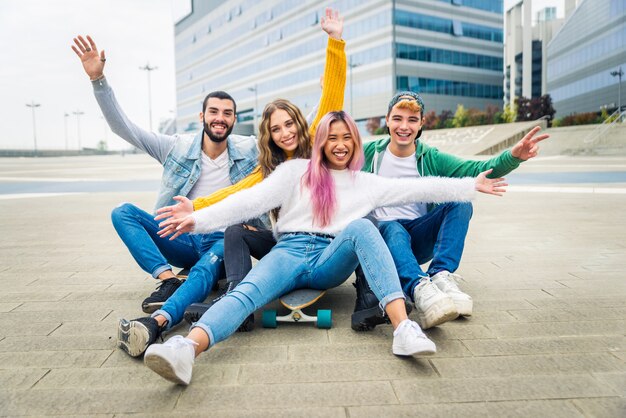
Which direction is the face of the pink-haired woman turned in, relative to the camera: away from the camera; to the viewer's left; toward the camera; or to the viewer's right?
toward the camera

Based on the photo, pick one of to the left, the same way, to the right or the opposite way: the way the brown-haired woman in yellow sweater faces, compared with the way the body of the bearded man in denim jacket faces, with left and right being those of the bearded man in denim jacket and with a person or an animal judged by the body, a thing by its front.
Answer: the same way

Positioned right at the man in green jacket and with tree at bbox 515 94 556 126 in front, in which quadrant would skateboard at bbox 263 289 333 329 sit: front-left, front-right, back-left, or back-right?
back-left

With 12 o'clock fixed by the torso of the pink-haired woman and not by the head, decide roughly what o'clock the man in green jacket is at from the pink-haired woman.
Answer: The man in green jacket is roughly at 8 o'clock from the pink-haired woman.

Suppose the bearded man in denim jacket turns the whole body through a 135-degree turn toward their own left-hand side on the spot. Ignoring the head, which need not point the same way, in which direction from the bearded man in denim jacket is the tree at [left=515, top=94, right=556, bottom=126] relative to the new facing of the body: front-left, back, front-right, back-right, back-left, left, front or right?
front

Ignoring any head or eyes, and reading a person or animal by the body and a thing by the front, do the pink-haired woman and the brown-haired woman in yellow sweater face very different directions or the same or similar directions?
same or similar directions

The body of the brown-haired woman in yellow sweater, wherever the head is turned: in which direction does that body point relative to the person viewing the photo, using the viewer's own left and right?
facing the viewer

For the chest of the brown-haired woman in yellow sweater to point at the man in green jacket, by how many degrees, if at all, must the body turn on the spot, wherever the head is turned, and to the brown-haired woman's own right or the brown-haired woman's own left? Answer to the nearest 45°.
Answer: approximately 90° to the brown-haired woman's own left

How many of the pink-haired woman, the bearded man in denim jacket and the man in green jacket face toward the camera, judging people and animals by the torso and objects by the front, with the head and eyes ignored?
3

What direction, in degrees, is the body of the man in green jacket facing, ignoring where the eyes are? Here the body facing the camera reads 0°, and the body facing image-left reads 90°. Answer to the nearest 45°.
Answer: approximately 0°

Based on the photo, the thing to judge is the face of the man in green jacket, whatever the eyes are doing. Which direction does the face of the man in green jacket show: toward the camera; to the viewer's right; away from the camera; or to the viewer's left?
toward the camera

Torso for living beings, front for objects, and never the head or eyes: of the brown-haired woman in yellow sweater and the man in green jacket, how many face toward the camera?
2

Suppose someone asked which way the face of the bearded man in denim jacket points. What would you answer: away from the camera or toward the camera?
toward the camera

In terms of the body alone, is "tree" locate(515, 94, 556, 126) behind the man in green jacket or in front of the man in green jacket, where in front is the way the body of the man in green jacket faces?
behind

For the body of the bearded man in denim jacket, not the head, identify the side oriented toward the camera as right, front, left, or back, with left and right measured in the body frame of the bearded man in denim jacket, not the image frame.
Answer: front
